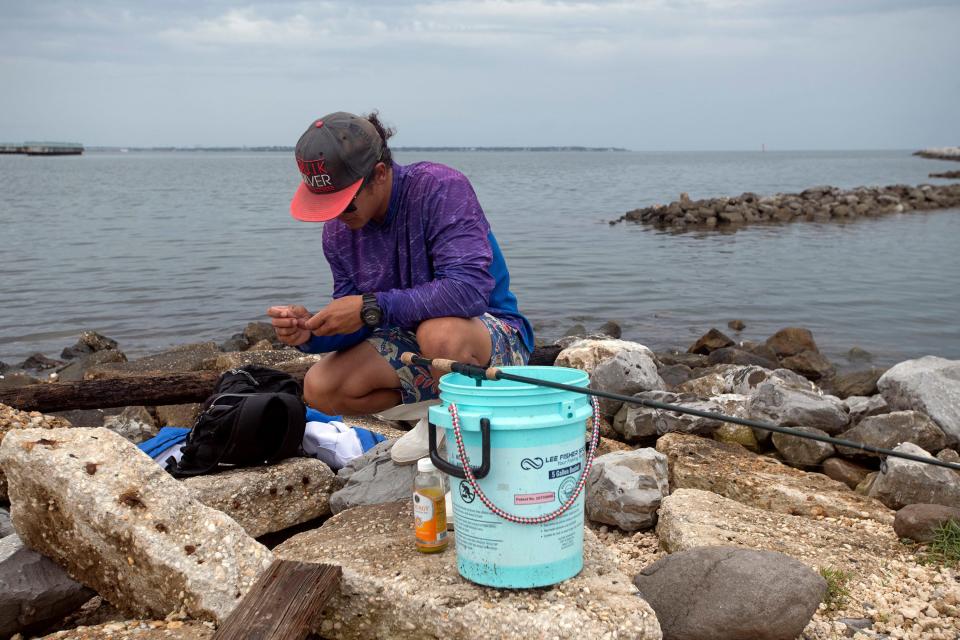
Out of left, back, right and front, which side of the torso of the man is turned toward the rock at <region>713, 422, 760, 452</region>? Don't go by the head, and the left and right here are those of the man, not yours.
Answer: back

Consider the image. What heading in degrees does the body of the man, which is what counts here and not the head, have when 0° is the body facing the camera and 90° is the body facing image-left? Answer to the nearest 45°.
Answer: approximately 45°

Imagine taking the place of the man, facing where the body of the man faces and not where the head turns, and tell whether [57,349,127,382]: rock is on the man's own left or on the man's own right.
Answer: on the man's own right

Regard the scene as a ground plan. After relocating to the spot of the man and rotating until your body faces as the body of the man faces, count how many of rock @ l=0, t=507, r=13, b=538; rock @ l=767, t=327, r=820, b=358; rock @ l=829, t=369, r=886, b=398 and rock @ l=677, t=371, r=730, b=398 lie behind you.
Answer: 3

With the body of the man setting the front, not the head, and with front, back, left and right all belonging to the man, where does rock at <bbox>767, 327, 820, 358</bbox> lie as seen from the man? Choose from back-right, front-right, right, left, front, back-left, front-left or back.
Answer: back

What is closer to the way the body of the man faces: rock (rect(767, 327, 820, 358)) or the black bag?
the black bag

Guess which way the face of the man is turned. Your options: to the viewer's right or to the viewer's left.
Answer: to the viewer's left
